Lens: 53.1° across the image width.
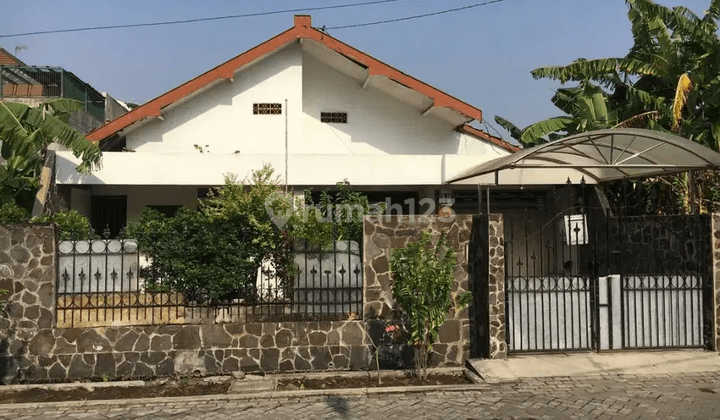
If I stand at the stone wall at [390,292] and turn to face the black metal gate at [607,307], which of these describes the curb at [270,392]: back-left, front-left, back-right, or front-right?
back-right

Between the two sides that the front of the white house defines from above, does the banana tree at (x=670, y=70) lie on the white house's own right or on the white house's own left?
on the white house's own left

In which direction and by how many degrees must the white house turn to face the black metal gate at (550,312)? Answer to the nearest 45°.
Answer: approximately 45° to its left

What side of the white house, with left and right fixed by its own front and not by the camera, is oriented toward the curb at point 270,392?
front

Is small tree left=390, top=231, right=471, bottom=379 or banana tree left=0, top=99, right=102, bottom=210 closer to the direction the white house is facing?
the small tree

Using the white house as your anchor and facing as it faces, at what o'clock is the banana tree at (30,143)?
The banana tree is roughly at 2 o'clock from the white house.

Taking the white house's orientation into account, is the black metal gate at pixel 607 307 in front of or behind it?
in front

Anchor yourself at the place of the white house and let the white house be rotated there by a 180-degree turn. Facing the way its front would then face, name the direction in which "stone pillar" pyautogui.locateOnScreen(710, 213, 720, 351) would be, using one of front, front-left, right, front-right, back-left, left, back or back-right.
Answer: back-right

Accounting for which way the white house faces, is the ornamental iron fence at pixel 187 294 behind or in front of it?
in front

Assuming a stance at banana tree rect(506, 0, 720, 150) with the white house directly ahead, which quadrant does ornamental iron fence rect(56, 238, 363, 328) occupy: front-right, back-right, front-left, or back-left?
front-left

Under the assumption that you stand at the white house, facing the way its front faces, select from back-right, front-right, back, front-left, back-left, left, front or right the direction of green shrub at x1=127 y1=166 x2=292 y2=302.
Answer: front

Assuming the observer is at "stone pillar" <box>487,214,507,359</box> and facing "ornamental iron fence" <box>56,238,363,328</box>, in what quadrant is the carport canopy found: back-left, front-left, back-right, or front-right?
back-right

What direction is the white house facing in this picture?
toward the camera

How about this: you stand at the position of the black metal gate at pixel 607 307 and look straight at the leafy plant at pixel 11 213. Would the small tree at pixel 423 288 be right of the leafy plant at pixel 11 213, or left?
left

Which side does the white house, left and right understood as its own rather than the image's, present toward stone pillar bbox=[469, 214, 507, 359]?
front

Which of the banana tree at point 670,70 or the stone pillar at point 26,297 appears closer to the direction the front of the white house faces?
the stone pillar

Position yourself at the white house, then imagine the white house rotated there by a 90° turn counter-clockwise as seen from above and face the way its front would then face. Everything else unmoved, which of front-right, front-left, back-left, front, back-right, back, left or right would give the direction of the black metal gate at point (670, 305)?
front-right

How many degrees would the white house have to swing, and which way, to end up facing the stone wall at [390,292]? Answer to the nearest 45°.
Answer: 0° — it already faces it
